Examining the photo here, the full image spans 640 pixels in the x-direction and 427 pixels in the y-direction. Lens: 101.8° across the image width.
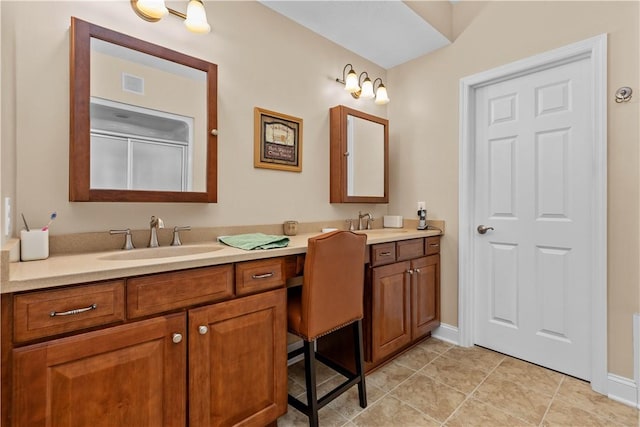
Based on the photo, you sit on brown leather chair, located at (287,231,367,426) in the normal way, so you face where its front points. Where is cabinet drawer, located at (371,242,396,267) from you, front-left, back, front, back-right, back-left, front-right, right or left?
right

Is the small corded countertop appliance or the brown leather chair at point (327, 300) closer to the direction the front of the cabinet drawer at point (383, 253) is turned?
the brown leather chair

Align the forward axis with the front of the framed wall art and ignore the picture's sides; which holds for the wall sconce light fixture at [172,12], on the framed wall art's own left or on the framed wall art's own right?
on the framed wall art's own right

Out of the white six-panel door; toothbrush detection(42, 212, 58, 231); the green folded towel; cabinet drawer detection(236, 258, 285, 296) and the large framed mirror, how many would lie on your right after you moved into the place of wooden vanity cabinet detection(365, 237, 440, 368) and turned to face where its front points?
4

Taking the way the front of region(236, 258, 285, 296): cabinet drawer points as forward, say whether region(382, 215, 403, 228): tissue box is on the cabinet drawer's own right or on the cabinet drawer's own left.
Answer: on the cabinet drawer's own left

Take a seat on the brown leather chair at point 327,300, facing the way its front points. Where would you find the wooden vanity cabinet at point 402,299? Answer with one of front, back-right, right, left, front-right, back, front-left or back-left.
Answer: right

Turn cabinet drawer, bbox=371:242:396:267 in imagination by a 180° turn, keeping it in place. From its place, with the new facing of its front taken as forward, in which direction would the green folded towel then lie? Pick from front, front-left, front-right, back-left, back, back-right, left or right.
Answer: left

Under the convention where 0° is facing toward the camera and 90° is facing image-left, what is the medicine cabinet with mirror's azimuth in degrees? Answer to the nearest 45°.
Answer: approximately 315°

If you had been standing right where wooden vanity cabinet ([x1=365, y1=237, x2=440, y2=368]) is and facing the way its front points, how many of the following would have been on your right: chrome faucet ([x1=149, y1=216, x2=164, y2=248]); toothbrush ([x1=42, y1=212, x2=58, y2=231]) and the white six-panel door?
2

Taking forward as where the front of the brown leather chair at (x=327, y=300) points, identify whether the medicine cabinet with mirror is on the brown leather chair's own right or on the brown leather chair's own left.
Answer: on the brown leather chair's own right

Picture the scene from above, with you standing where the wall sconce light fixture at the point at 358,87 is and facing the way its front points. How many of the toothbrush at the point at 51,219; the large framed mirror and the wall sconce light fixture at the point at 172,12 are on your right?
3

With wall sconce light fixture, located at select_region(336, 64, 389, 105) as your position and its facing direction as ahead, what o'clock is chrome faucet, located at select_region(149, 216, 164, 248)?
The chrome faucet is roughly at 3 o'clock from the wall sconce light fixture.

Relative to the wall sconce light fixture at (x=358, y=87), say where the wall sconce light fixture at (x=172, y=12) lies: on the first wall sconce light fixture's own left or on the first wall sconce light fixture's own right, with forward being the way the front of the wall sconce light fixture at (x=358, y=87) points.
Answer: on the first wall sconce light fixture's own right

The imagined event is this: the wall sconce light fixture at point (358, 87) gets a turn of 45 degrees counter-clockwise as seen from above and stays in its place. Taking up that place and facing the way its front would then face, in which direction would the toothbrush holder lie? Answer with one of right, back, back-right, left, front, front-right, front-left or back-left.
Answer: back-right

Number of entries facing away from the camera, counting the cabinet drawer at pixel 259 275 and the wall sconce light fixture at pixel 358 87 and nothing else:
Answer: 0
